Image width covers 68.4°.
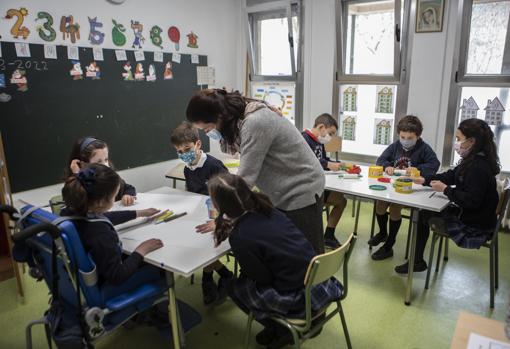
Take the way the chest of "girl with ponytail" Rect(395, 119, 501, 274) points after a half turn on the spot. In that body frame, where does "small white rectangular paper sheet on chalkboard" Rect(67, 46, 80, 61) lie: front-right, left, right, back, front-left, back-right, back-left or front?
back

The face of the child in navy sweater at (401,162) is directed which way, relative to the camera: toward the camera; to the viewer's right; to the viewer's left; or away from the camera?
toward the camera

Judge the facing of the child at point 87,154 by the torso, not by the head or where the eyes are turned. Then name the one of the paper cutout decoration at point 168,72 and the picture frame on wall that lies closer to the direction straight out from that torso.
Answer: the picture frame on wall

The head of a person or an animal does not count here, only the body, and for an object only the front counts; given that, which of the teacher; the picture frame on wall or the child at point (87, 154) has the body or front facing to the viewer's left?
the teacher

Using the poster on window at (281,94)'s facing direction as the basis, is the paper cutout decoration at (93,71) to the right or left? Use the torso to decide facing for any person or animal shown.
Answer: on its right

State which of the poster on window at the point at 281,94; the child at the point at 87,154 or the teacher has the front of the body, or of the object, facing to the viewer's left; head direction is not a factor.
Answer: the teacher

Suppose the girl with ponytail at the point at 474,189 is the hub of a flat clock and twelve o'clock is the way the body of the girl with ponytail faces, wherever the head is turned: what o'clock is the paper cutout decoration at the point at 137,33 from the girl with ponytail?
The paper cutout decoration is roughly at 12 o'clock from the girl with ponytail.

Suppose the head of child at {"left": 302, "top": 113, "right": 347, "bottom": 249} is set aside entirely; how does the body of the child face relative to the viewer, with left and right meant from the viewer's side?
facing the viewer and to the right of the viewer

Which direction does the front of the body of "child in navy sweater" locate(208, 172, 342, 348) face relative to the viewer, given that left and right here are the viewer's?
facing away from the viewer and to the left of the viewer

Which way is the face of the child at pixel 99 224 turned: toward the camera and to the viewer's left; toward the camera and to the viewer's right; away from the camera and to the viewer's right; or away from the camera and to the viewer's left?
away from the camera and to the viewer's right

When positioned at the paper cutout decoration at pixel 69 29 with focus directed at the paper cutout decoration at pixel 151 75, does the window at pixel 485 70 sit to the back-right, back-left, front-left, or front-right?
front-right

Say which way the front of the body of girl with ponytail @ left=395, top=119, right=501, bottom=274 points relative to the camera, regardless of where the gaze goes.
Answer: to the viewer's left

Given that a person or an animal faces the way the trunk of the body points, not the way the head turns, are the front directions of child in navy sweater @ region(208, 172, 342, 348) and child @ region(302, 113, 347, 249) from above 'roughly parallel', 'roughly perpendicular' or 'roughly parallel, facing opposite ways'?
roughly parallel, facing opposite ways

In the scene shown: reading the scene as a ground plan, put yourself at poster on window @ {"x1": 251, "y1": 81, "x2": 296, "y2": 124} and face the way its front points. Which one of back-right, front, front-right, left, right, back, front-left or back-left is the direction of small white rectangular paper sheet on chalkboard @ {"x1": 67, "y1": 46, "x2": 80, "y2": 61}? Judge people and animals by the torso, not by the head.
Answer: front-right

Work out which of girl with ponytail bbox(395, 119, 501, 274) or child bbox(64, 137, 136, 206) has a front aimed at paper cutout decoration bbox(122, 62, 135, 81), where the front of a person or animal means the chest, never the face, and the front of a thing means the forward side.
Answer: the girl with ponytail

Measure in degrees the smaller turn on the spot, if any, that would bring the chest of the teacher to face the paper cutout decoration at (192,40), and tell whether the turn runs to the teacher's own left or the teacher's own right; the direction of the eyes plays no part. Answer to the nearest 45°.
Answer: approximately 90° to the teacher's own right

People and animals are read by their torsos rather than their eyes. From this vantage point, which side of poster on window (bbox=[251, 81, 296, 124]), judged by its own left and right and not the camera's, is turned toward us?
front

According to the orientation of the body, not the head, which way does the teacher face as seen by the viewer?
to the viewer's left

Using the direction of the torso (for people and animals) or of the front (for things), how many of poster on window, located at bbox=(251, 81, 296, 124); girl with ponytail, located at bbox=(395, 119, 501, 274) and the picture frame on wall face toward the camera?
2

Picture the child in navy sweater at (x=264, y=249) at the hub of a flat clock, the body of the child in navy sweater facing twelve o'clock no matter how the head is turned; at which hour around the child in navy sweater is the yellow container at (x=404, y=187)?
The yellow container is roughly at 3 o'clock from the child in navy sweater.
